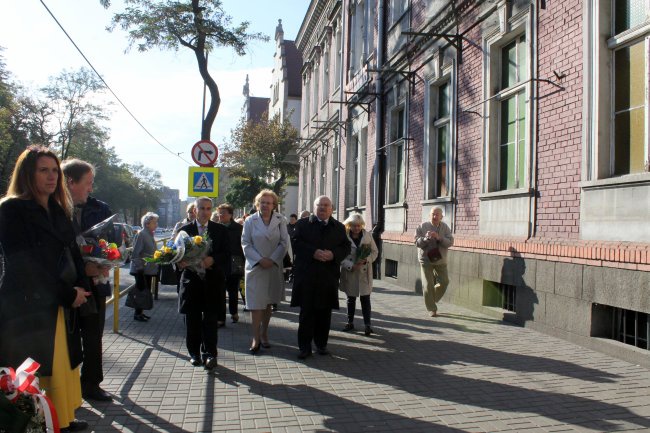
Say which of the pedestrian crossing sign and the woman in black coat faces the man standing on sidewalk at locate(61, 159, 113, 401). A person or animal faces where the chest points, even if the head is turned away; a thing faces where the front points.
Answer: the pedestrian crossing sign

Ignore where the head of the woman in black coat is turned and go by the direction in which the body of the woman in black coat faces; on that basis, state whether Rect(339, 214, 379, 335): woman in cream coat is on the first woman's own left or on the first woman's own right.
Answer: on the first woman's own left

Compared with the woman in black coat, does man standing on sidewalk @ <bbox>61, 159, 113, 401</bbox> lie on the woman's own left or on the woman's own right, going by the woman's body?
on the woman's own left

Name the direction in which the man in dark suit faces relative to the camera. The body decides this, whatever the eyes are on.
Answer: toward the camera

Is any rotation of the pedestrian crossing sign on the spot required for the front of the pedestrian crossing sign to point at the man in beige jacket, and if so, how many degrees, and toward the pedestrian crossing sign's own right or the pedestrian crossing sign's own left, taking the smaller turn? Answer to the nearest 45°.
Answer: approximately 45° to the pedestrian crossing sign's own left

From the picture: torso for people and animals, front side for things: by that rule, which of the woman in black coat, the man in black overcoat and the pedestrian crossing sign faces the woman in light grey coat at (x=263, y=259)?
the pedestrian crossing sign

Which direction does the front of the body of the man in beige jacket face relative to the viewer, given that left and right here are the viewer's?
facing the viewer

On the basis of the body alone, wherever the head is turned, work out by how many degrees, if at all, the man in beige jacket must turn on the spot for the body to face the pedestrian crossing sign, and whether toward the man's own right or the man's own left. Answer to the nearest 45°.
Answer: approximately 135° to the man's own right

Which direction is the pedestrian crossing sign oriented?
toward the camera

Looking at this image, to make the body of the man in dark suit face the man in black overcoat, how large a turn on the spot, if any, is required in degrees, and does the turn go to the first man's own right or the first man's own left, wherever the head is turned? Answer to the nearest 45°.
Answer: approximately 90° to the first man's own left

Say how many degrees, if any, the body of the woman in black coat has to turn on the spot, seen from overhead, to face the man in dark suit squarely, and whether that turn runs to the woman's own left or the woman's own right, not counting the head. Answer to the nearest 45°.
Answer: approximately 90° to the woman's own left

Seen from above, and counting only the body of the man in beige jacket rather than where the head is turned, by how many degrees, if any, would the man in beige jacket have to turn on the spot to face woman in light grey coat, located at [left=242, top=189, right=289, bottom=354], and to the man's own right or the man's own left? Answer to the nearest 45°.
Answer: approximately 45° to the man's own right

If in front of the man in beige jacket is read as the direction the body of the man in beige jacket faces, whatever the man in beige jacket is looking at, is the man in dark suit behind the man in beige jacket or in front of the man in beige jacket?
in front
